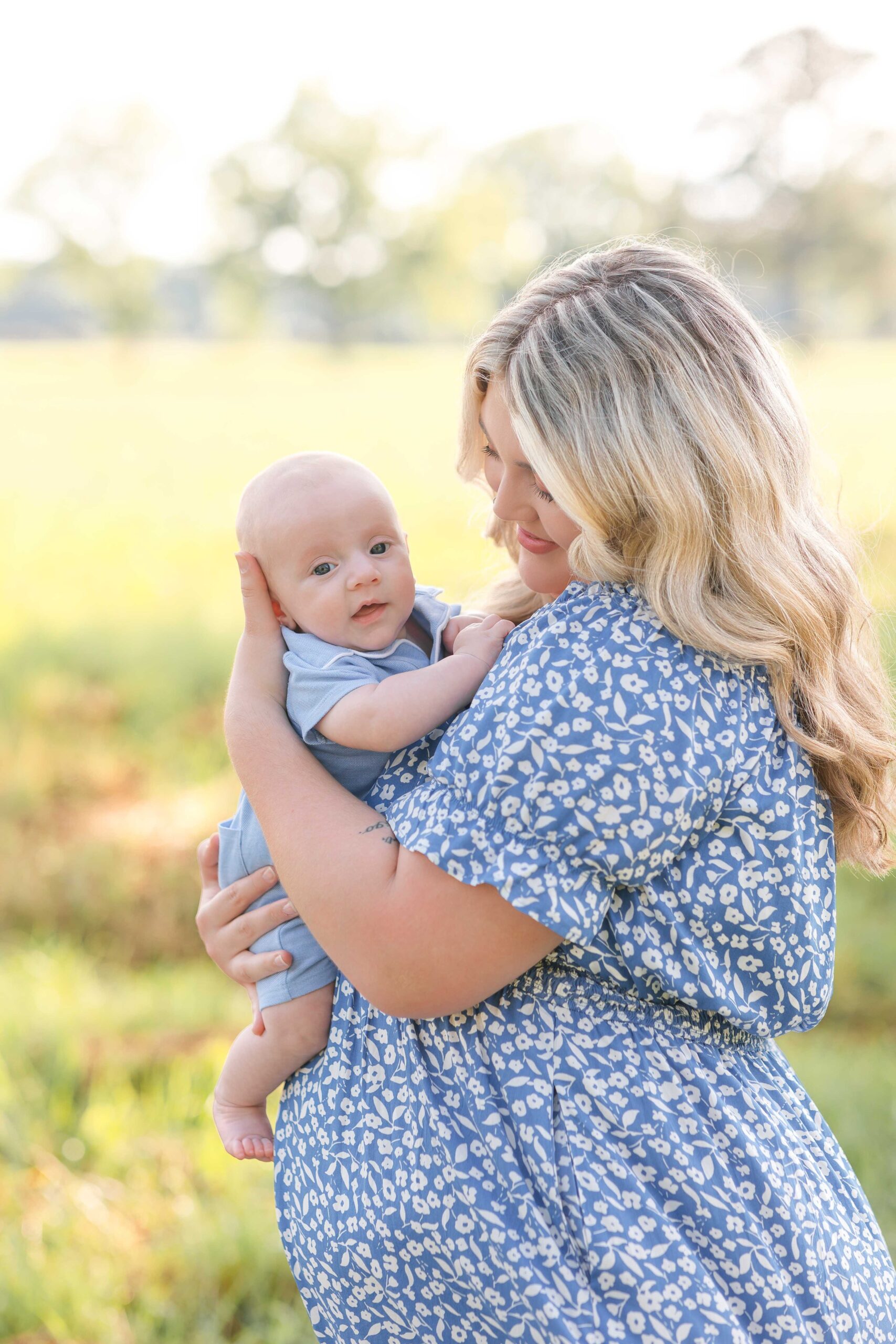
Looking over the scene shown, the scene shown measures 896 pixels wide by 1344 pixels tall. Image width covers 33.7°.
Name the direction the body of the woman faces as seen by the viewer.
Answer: to the viewer's left

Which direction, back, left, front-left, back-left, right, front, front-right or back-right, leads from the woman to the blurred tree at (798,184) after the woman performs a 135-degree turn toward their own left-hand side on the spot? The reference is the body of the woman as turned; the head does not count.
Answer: back-left

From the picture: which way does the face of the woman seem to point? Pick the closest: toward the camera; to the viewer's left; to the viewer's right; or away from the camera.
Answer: to the viewer's left
